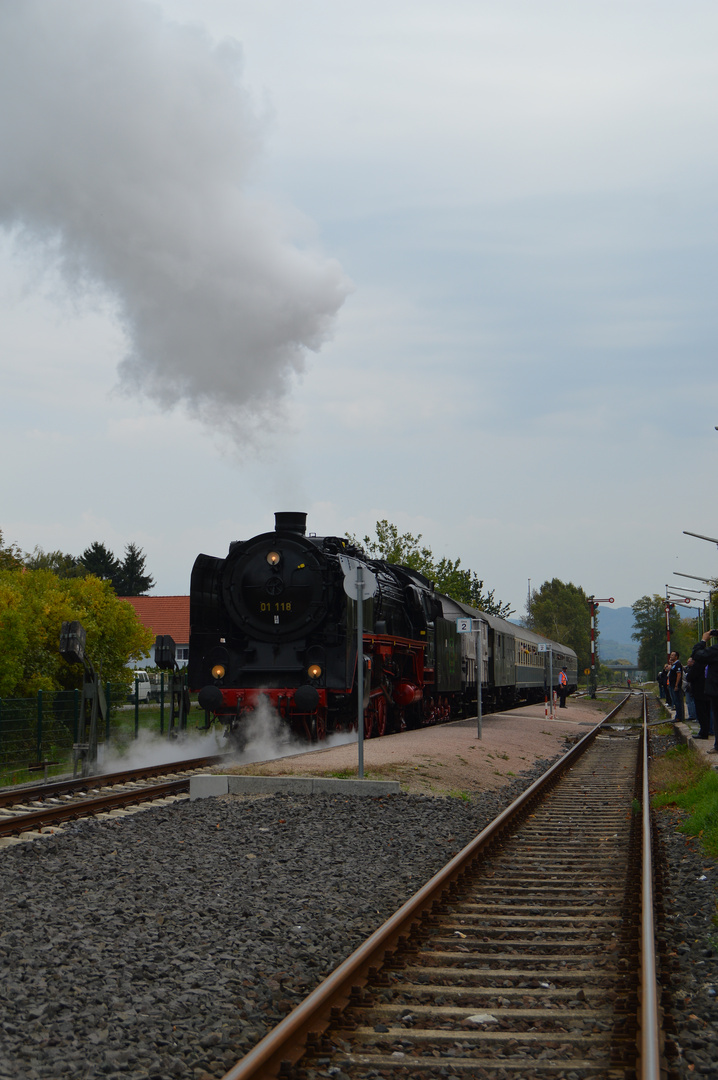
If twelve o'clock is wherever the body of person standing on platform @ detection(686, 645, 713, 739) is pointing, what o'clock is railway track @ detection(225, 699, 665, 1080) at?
The railway track is roughly at 9 o'clock from the person standing on platform.

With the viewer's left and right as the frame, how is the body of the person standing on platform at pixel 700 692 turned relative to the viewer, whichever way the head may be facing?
facing to the left of the viewer

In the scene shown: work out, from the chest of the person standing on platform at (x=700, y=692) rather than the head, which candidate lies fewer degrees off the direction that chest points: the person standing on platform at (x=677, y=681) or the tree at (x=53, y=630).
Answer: the tree

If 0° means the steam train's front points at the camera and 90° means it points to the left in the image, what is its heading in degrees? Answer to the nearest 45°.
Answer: approximately 45°

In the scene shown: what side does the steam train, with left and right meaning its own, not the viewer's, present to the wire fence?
right
